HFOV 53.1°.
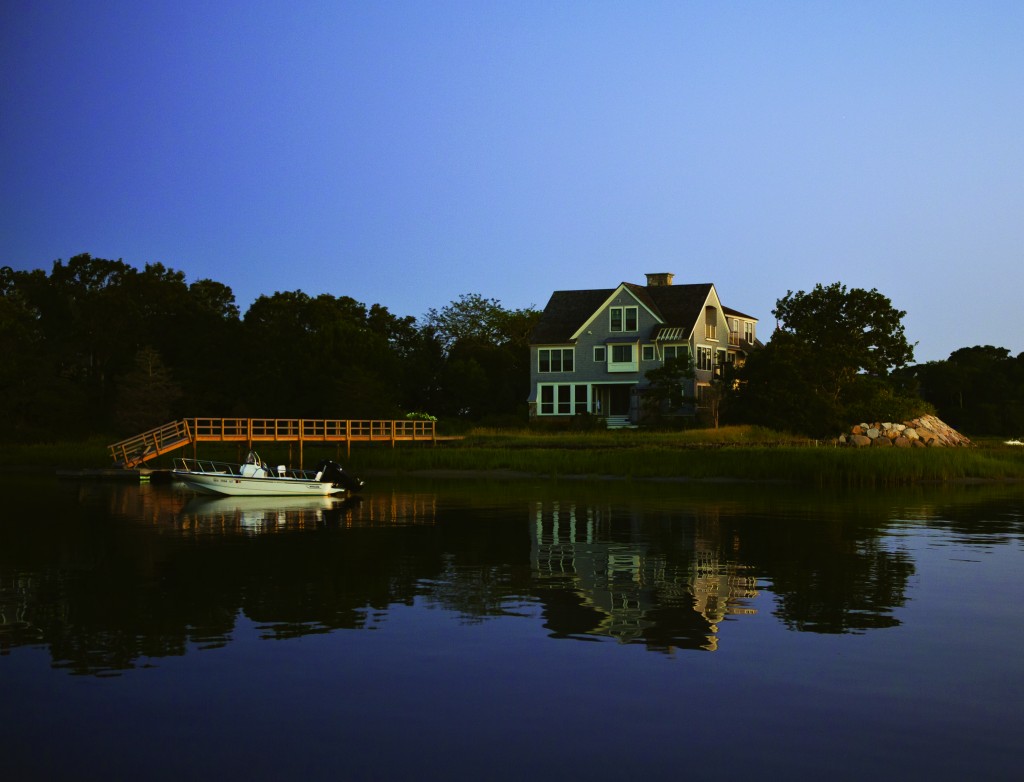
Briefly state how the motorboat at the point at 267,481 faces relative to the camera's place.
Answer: facing to the left of the viewer
